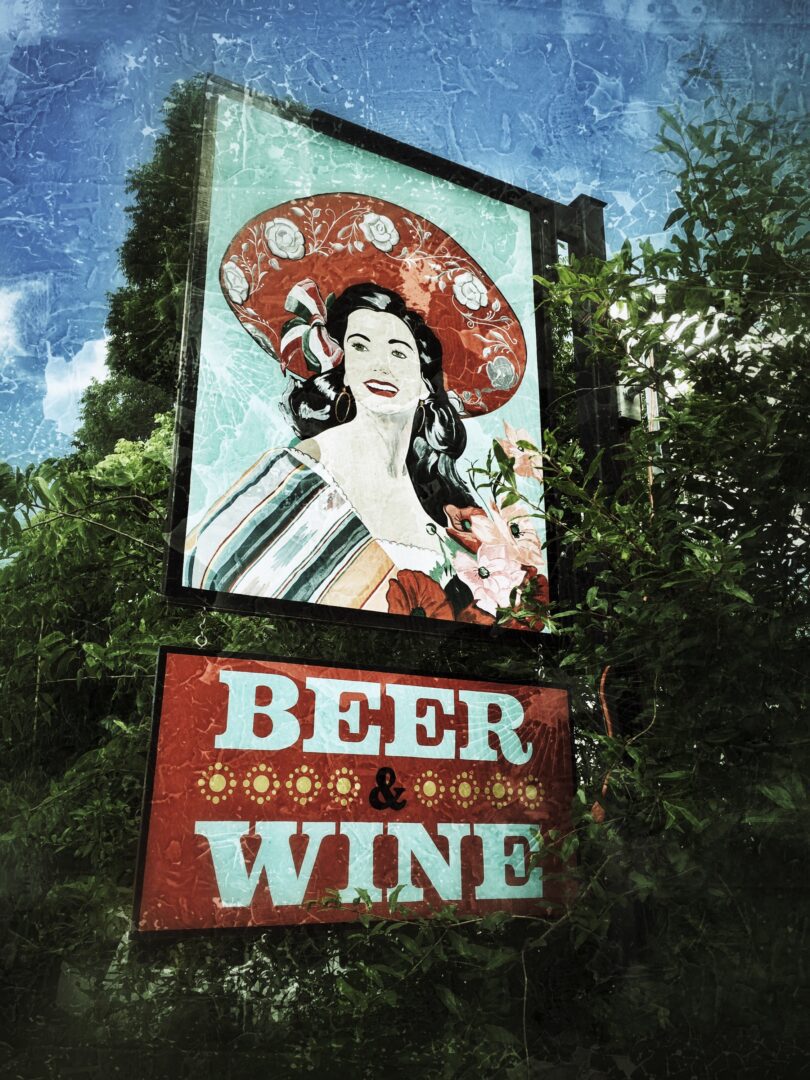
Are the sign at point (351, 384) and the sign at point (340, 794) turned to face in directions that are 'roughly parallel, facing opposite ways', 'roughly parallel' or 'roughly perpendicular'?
roughly parallel

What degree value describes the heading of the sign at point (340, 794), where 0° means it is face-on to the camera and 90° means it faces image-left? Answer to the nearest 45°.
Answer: approximately 315°

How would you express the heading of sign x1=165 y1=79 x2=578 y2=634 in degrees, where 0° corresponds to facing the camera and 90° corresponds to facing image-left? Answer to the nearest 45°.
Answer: approximately 315°

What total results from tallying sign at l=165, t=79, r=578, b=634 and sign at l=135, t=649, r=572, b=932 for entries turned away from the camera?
0
